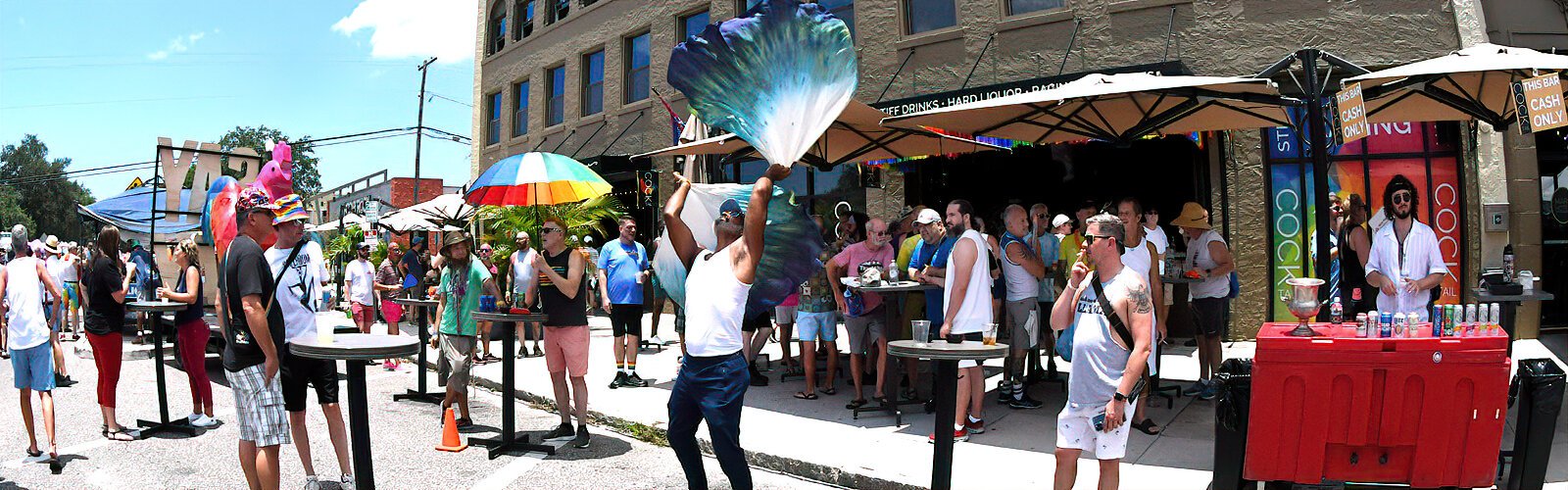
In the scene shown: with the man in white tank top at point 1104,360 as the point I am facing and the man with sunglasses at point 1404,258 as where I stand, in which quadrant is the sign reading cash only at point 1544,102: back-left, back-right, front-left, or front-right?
back-left

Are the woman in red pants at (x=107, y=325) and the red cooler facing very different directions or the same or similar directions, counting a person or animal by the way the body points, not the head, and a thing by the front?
very different directions

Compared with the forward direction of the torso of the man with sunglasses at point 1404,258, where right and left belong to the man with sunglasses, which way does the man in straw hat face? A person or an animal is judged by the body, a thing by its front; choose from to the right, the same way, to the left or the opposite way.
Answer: to the right

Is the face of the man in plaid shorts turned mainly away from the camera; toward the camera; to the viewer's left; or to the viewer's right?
to the viewer's right

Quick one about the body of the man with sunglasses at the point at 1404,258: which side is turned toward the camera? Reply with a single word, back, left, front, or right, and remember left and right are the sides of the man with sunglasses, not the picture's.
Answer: front

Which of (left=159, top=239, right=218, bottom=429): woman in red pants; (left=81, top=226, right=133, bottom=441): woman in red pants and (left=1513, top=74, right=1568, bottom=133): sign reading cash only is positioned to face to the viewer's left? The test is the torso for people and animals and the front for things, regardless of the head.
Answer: (left=159, top=239, right=218, bottom=429): woman in red pants

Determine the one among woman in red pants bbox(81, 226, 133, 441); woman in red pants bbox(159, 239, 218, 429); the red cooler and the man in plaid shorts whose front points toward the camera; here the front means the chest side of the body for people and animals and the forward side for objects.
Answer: the red cooler

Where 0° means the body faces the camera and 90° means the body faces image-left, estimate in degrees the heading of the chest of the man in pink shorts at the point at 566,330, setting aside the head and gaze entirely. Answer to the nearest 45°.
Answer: approximately 45°

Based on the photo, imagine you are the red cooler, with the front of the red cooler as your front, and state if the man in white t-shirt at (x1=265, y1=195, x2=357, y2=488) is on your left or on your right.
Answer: on your right

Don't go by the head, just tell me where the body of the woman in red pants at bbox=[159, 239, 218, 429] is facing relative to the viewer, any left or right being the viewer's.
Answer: facing to the left of the viewer

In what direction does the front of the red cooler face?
toward the camera
